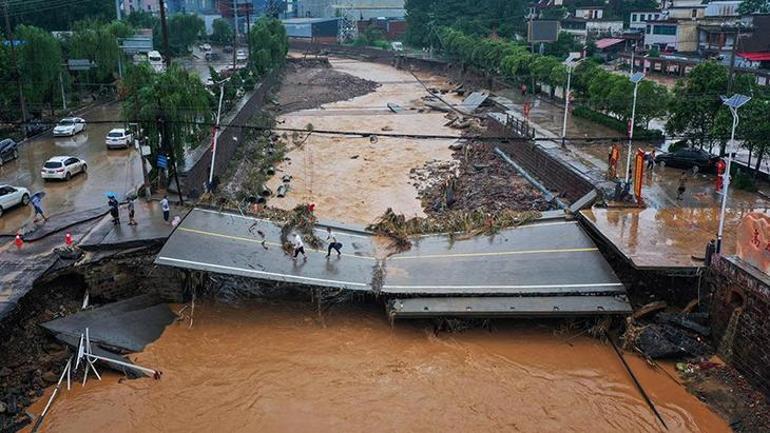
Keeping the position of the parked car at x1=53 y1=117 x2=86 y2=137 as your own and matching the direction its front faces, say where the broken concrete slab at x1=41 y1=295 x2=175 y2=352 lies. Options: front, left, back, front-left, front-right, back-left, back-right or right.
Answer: front-left

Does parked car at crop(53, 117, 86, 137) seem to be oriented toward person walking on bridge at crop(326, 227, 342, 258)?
no

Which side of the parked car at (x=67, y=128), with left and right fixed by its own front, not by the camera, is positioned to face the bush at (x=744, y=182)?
left

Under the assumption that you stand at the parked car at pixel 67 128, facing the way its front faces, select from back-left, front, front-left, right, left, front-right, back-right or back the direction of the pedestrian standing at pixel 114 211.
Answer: front-left

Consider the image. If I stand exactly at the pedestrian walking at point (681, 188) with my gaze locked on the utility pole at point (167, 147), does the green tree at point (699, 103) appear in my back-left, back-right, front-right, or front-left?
back-right

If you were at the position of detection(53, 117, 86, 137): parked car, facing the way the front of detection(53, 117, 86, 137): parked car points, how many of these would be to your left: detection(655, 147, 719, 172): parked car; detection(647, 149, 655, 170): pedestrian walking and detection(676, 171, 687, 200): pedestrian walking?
3

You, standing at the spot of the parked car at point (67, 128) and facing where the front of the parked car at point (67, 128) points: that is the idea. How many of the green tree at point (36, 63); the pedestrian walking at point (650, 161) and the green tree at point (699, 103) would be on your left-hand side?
2

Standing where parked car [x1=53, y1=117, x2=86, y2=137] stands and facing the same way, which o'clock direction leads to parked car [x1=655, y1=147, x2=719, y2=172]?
parked car [x1=655, y1=147, x2=719, y2=172] is roughly at 9 o'clock from parked car [x1=53, y1=117, x2=86, y2=137].

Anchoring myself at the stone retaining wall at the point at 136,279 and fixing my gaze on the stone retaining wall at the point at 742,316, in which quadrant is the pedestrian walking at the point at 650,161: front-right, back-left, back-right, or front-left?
front-left

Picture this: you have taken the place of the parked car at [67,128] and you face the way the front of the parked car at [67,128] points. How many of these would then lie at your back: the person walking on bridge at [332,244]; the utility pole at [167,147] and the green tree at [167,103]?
0
